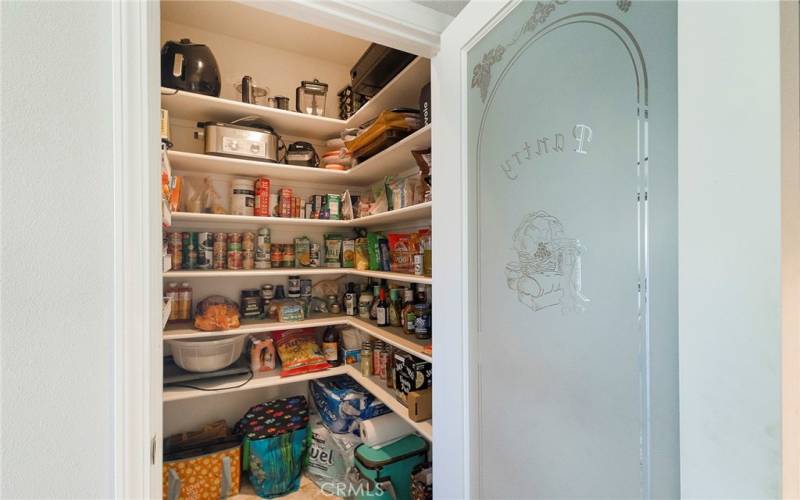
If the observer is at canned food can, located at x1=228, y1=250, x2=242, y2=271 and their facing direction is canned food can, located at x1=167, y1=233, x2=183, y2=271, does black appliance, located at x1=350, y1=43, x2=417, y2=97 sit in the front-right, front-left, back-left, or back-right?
back-left

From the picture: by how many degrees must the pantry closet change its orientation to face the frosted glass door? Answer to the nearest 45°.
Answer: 0° — it already faces it

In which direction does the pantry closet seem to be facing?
toward the camera

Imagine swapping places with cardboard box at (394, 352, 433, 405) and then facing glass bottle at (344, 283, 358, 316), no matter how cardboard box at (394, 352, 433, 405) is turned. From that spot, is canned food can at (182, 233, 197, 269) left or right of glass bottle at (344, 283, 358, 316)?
left
